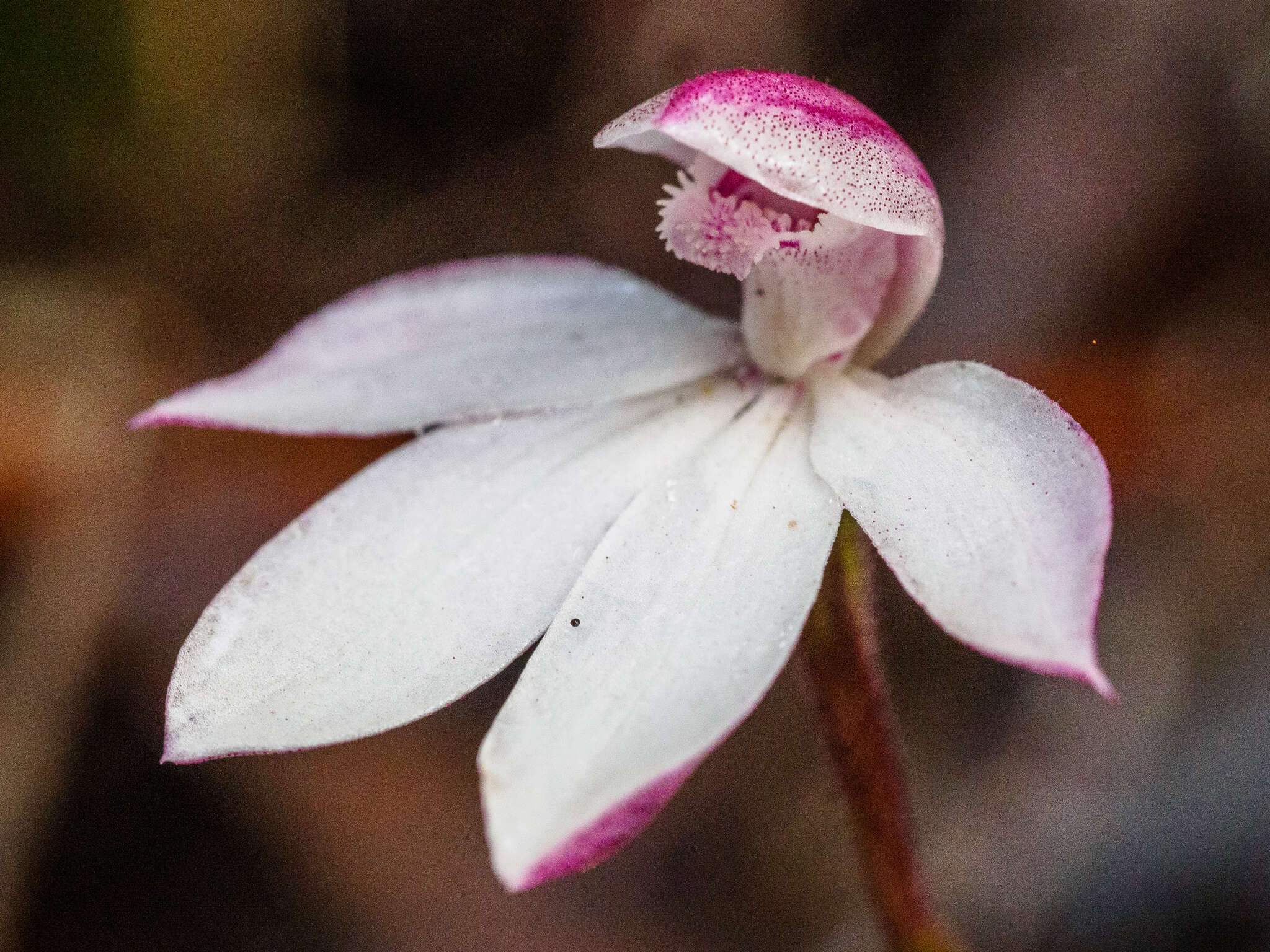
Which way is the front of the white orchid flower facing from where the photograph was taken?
facing the viewer and to the left of the viewer
